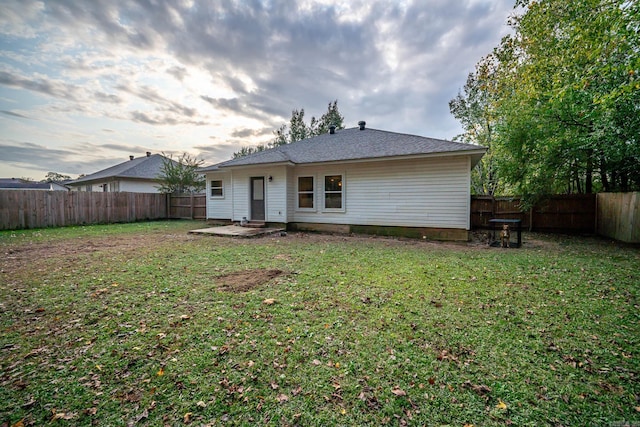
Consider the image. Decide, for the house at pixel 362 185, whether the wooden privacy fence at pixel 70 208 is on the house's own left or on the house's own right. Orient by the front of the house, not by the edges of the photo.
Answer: on the house's own left

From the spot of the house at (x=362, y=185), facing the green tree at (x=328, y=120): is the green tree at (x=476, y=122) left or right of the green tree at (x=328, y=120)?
right

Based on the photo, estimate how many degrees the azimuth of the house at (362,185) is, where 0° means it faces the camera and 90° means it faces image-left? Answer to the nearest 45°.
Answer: approximately 225°

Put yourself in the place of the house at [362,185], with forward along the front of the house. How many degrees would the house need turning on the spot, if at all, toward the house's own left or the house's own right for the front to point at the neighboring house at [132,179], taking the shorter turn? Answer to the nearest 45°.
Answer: approximately 90° to the house's own left

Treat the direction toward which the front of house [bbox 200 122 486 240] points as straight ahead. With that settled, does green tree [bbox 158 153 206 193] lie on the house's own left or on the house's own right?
on the house's own left

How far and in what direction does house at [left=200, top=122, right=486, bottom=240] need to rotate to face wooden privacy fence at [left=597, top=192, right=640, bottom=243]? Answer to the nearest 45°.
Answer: approximately 45° to its right

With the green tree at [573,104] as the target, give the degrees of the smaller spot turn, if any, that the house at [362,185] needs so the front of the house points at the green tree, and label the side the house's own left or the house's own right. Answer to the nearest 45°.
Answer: approximately 45° to the house's own right

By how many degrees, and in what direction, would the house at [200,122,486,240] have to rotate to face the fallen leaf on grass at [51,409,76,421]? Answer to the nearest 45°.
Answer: approximately 135° to its right

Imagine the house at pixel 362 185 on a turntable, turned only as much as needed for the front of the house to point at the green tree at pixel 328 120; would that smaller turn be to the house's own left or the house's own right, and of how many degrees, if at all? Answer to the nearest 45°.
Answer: approximately 45° to the house's own left

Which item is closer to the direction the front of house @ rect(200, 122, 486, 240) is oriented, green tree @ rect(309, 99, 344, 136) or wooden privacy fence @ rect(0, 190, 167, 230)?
the green tree
